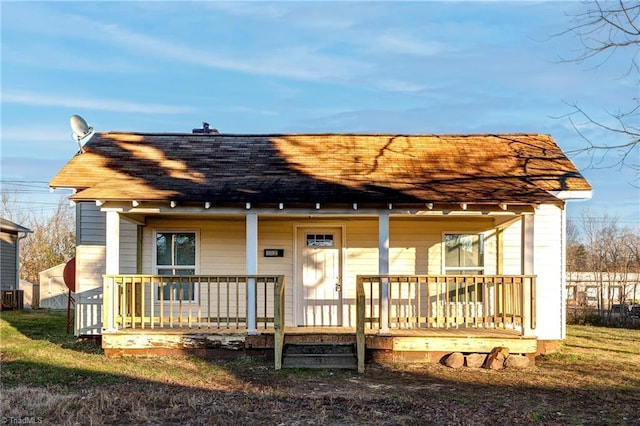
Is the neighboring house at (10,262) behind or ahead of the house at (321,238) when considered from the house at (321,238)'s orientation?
behind

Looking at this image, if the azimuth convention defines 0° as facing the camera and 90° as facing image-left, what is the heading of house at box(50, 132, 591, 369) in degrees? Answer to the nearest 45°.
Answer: approximately 0°

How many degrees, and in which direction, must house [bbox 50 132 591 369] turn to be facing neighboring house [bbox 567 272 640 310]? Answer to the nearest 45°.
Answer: approximately 135° to its left
